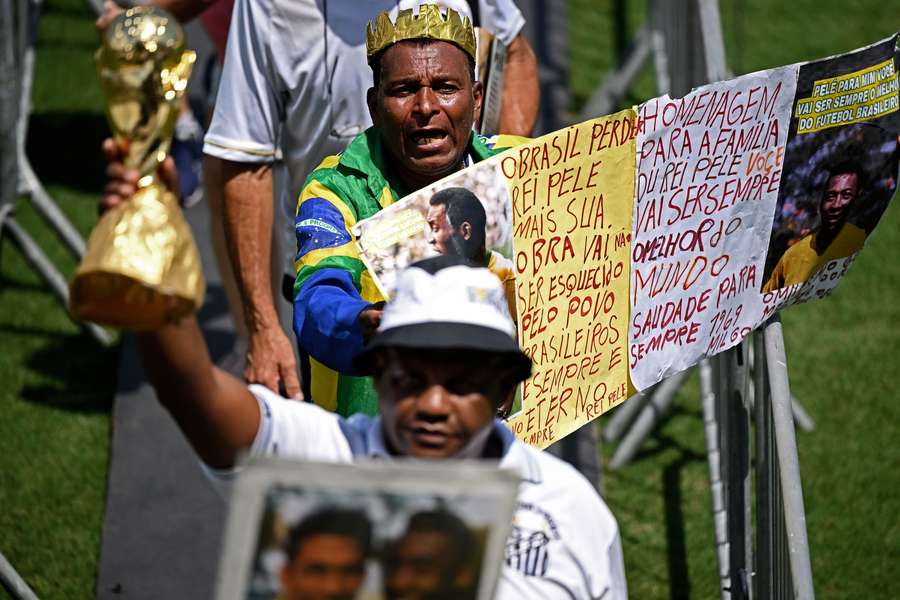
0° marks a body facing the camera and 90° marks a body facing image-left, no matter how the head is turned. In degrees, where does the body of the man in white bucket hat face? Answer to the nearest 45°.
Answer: approximately 0°

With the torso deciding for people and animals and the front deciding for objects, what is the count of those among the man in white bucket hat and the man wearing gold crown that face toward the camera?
2
